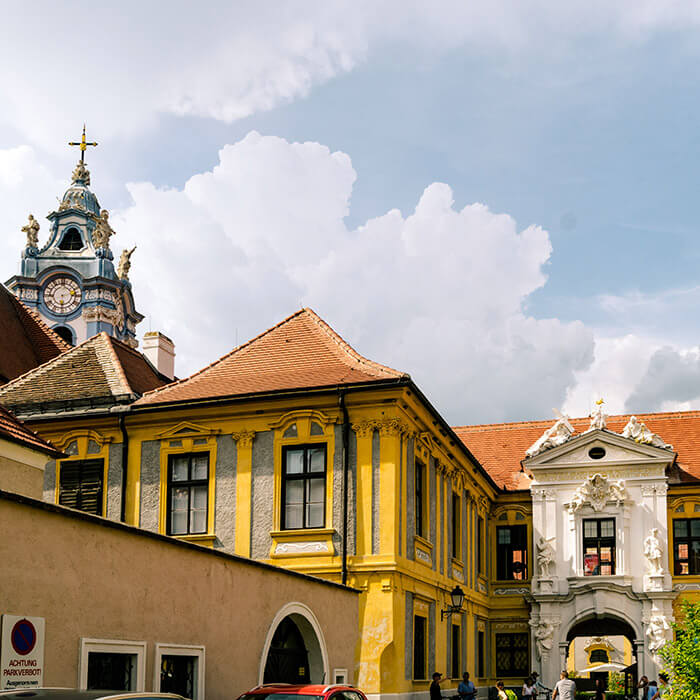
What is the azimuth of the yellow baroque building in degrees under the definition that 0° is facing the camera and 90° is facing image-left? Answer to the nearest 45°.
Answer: approximately 0°

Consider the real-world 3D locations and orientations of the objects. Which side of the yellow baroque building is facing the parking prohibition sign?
front

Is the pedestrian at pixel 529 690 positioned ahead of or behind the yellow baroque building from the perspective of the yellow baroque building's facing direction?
behind

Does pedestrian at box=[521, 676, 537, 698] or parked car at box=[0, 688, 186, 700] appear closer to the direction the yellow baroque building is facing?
the parked car

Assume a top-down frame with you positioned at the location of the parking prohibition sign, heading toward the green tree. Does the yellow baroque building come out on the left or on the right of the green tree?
left

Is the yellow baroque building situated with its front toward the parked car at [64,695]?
yes

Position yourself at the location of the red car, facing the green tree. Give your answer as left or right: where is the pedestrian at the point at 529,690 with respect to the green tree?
left

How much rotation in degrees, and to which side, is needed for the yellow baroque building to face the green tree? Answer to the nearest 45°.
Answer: approximately 45° to its left

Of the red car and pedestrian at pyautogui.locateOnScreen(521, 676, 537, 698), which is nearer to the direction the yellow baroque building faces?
the red car

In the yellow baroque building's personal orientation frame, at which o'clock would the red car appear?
The red car is roughly at 12 o'clock from the yellow baroque building.
